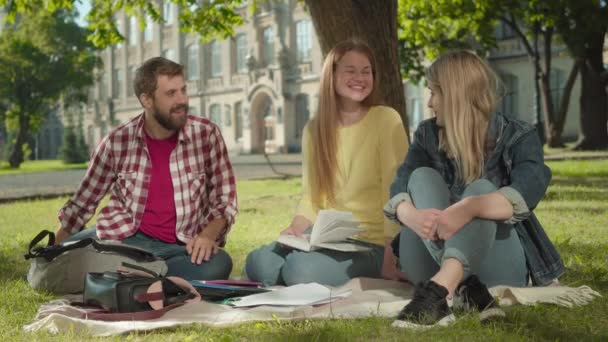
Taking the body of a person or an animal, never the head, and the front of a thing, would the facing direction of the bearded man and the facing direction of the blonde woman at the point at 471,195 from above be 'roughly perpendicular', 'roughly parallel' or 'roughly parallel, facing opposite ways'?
roughly perpendicular

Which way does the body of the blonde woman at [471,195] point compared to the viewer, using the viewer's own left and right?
facing the viewer and to the left of the viewer

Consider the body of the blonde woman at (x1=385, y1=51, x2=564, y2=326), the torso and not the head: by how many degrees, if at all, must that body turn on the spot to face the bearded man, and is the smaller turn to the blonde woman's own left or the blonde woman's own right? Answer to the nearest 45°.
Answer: approximately 45° to the blonde woman's own right

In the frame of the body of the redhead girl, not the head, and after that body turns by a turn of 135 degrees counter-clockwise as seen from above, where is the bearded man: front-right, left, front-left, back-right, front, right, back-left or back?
back

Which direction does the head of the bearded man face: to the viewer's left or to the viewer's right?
to the viewer's right

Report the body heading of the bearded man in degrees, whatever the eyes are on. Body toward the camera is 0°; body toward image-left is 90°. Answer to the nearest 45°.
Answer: approximately 0°

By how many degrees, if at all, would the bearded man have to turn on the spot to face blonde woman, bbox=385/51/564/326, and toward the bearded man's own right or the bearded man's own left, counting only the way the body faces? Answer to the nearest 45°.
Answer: approximately 45° to the bearded man's own left

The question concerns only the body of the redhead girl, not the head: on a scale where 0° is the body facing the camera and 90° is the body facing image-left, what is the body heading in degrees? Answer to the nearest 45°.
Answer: approximately 45°

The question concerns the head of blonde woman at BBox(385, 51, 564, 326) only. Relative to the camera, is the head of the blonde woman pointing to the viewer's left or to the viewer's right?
to the viewer's left
